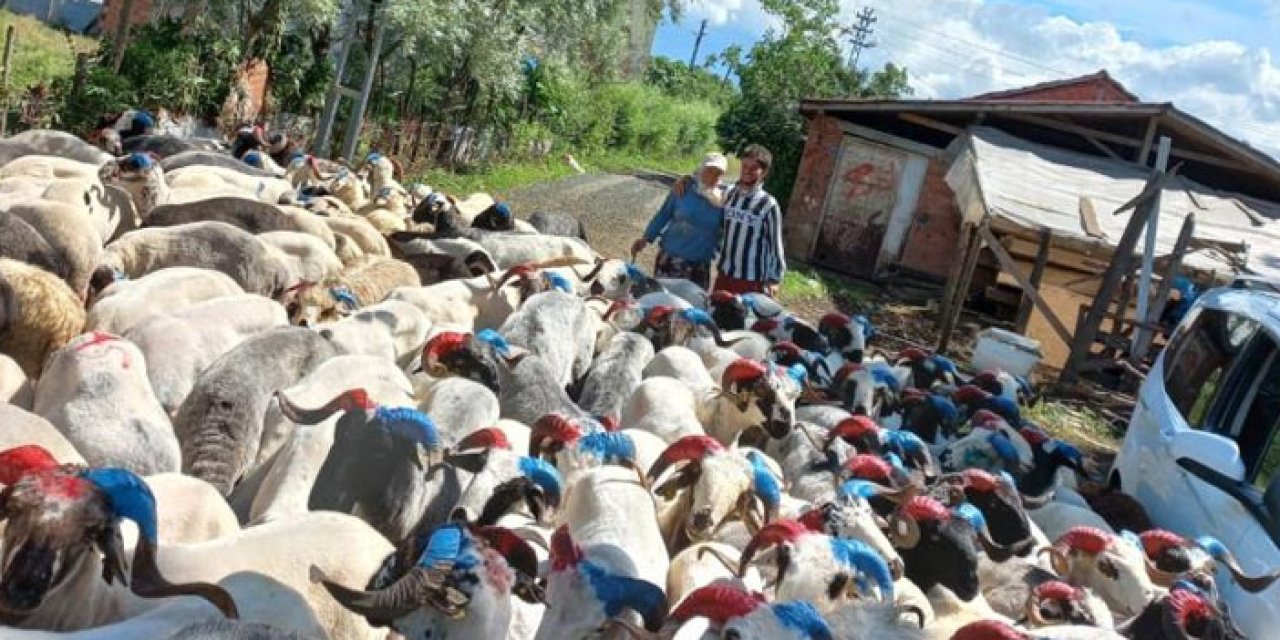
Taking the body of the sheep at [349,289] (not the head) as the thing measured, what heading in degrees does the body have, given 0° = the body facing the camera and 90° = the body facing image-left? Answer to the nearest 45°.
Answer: approximately 45°
